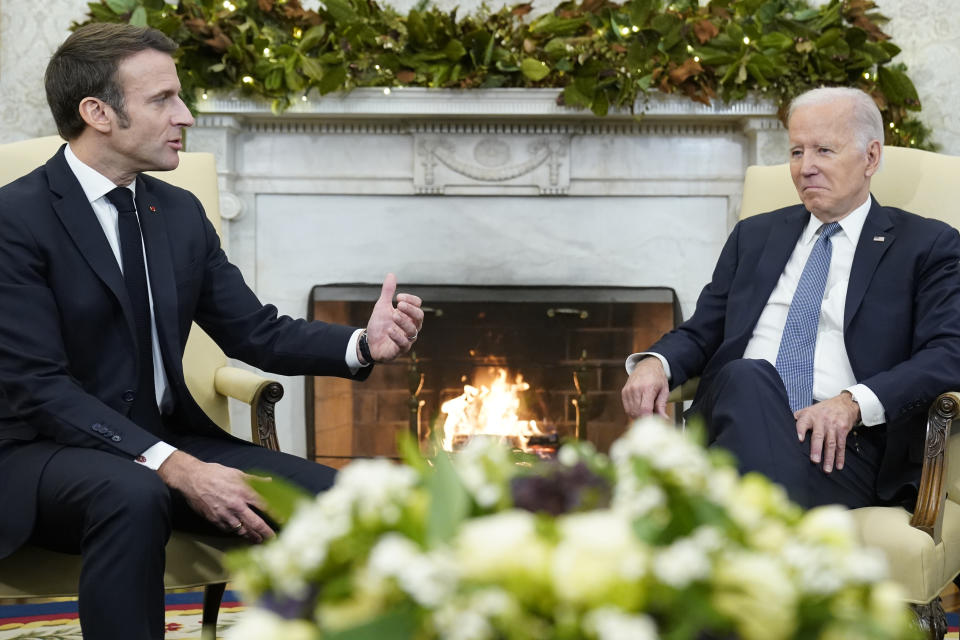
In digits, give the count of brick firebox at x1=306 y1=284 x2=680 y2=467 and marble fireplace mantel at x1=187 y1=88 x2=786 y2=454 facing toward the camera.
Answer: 2

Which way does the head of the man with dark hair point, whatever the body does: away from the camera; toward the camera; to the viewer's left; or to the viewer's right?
to the viewer's right

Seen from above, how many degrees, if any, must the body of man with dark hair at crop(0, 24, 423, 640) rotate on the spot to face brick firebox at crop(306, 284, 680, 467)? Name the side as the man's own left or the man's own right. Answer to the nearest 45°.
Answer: approximately 90° to the man's own left

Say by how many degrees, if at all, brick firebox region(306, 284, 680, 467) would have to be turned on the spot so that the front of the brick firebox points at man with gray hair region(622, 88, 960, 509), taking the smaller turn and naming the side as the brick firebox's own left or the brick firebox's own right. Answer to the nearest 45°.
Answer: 0° — it already faces them

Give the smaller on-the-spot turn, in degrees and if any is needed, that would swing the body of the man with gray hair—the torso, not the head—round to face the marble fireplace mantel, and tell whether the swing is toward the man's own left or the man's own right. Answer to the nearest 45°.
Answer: approximately 90° to the man's own right

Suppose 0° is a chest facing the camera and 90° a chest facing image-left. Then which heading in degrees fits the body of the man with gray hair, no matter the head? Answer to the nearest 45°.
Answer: approximately 45°

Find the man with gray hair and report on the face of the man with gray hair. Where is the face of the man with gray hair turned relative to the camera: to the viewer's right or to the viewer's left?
to the viewer's left

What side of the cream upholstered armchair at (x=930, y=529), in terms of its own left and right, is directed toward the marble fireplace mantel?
right

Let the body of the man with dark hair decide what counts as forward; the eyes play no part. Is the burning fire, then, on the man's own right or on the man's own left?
on the man's own left
